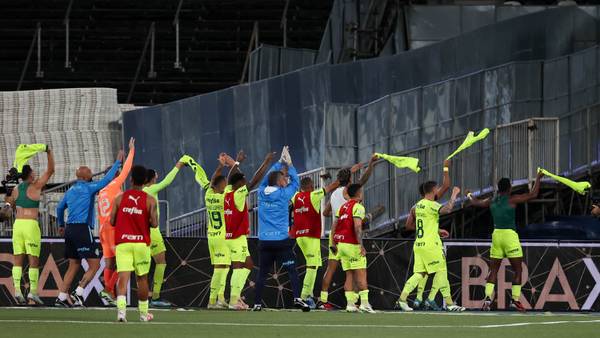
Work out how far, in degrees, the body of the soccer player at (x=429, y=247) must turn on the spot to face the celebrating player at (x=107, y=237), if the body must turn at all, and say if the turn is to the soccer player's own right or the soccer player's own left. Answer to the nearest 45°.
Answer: approximately 135° to the soccer player's own left

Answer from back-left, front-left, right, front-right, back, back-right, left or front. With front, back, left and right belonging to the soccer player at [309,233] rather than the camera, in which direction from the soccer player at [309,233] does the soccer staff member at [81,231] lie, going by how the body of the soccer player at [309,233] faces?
back-left

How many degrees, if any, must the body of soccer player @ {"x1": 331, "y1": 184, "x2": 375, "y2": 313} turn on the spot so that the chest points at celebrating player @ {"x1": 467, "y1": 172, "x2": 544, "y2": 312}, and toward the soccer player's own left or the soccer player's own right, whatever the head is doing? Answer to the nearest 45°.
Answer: approximately 45° to the soccer player's own right

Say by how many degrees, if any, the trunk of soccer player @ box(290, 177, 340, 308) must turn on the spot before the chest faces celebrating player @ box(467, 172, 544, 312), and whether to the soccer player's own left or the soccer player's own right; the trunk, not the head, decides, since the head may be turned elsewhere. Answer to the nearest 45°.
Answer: approximately 45° to the soccer player's own right

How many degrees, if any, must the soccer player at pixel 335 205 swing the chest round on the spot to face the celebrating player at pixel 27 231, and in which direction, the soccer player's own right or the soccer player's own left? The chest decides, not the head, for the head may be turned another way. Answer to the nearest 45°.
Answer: approximately 135° to the soccer player's own left

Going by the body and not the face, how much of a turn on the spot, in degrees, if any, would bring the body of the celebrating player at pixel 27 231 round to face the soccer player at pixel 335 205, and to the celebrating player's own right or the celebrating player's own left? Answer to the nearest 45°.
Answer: approximately 90° to the celebrating player's own right

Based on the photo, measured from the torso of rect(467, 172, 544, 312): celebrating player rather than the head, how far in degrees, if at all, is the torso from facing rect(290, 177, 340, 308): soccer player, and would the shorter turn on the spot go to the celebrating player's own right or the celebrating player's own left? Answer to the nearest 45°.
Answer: approximately 90° to the celebrating player's own left

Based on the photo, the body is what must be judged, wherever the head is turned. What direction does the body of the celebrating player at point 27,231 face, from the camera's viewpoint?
away from the camera

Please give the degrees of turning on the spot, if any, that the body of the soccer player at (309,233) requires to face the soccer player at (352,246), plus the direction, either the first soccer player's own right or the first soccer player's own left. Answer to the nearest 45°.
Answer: approximately 90° to the first soccer player's own right

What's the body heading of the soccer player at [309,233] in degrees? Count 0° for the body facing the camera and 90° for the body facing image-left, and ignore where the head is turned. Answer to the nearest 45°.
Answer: approximately 225°

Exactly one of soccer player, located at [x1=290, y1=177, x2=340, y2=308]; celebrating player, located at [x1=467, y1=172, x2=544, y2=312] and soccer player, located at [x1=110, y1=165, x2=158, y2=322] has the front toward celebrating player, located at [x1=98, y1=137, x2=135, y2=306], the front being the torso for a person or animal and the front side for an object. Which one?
soccer player, located at [x1=110, y1=165, x2=158, y2=322]

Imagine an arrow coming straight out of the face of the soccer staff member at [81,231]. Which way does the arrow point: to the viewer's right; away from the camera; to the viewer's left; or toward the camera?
away from the camera

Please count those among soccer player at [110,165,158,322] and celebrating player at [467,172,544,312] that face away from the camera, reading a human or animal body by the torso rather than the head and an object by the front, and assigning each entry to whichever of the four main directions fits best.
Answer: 2

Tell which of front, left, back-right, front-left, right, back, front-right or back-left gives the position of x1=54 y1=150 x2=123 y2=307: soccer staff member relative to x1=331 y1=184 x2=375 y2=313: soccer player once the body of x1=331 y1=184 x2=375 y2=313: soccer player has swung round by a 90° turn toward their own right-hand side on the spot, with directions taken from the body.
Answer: back-right

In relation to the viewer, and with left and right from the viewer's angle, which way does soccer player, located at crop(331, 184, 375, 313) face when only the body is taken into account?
facing away from the viewer and to the right of the viewer

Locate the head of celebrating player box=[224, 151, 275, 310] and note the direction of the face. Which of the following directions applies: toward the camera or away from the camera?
away from the camera
